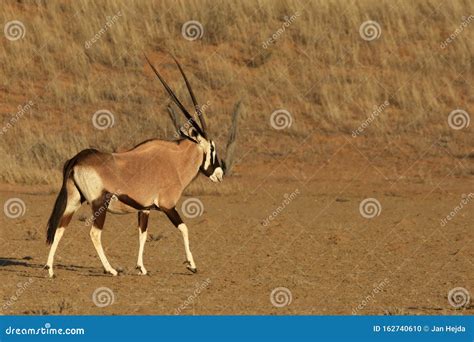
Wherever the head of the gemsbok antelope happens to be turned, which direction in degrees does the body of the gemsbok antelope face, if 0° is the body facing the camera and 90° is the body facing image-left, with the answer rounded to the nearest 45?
approximately 270°
